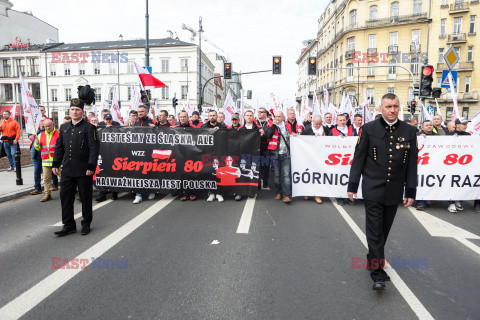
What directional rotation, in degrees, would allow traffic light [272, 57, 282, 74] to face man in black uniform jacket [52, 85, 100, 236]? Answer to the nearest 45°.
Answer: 0° — it already faces them

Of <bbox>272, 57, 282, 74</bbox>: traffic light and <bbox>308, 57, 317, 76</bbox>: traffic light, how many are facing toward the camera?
2

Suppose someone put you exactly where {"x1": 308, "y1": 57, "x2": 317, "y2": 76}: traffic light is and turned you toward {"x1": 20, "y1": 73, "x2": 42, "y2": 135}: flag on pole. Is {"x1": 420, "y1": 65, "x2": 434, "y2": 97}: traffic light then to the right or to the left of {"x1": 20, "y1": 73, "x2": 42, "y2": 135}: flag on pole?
left

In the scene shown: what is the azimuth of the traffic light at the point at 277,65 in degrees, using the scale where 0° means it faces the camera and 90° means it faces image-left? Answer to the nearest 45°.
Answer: approximately 0°

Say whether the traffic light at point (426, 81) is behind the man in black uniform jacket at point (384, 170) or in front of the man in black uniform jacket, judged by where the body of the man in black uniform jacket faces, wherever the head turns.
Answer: behind
